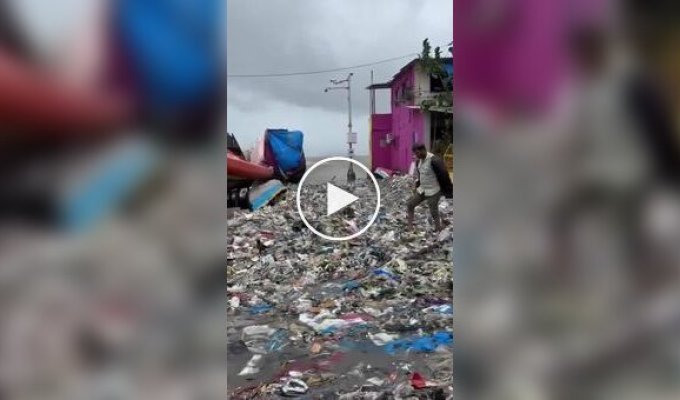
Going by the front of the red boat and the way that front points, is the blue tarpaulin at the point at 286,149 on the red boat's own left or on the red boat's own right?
on the red boat's own left

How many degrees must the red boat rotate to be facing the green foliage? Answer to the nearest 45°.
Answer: approximately 45° to its left

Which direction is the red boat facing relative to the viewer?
to the viewer's right

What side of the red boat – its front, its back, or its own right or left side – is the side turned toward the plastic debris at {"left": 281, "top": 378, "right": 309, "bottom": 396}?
right

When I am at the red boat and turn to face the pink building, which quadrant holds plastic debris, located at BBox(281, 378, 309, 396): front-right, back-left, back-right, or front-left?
back-right

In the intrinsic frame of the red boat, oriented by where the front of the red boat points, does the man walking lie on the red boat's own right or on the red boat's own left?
on the red boat's own right
